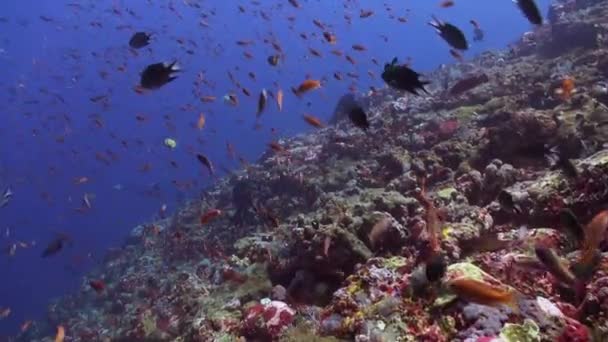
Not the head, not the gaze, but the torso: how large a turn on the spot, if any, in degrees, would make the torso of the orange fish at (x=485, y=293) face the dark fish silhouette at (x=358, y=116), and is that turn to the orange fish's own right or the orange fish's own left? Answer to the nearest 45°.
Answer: approximately 45° to the orange fish's own right

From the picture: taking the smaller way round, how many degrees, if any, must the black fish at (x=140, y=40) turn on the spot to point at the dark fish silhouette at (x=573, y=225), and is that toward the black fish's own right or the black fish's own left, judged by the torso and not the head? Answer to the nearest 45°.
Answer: approximately 135° to the black fish's own left

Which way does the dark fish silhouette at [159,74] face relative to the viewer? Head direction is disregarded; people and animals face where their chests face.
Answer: to the viewer's left

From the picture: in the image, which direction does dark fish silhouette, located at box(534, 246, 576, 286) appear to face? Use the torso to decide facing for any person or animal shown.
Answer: to the viewer's left

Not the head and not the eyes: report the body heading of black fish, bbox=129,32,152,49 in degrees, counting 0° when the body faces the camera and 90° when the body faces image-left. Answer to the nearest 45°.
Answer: approximately 90°

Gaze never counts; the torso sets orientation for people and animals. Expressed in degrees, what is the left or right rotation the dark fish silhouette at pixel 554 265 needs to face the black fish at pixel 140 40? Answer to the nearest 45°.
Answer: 0° — it already faces it

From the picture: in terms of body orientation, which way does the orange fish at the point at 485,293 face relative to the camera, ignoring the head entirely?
to the viewer's left

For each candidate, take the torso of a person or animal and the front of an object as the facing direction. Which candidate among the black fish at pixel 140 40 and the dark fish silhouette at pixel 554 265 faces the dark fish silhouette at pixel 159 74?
the dark fish silhouette at pixel 554 265

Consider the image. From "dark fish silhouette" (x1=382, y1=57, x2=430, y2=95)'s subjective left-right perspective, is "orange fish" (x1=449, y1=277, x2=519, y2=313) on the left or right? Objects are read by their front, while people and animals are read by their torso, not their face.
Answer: on its left

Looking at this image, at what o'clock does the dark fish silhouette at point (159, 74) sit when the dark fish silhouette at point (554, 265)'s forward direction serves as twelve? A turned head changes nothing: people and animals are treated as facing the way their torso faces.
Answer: the dark fish silhouette at point (159, 74) is roughly at 12 o'clock from the dark fish silhouette at point (554, 265).

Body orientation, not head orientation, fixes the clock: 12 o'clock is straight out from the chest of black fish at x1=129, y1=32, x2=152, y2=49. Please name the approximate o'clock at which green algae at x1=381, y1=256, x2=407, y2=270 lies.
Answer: The green algae is roughly at 8 o'clock from the black fish.

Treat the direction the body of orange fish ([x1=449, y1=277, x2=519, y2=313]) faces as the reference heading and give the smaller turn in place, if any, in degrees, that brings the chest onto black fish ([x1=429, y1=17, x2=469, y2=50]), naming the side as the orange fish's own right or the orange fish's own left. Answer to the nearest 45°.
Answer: approximately 45° to the orange fish's own right
